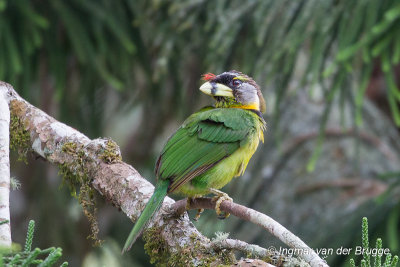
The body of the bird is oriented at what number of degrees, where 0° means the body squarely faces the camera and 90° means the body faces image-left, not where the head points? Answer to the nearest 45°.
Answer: approximately 270°
